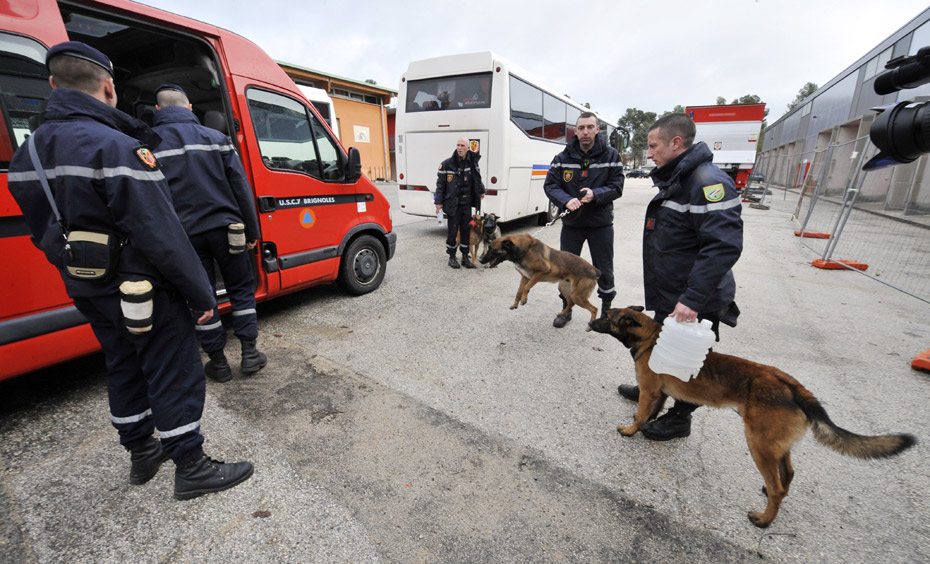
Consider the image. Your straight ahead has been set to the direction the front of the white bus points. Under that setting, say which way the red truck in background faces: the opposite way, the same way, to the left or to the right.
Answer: the same way

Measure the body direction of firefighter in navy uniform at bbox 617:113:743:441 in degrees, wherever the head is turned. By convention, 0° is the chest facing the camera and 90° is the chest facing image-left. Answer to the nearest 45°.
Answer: approximately 90°

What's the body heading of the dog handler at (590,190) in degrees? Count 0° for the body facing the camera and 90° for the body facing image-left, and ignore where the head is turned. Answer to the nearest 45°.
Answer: approximately 0°

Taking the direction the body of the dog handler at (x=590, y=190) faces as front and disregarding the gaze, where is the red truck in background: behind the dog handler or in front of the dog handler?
behind

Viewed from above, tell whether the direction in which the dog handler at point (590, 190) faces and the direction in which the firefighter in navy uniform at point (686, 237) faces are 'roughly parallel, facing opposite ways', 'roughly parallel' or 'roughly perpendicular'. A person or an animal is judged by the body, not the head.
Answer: roughly perpendicular

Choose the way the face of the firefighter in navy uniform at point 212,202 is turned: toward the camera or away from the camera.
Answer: away from the camera

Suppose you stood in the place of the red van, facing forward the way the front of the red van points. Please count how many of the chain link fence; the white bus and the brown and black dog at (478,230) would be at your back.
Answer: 0

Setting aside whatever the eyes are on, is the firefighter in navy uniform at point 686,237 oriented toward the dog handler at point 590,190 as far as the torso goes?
no

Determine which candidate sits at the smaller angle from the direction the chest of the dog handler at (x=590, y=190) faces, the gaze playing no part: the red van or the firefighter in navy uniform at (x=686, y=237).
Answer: the firefighter in navy uniform

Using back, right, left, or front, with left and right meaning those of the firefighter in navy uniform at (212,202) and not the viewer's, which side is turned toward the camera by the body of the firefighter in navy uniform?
back

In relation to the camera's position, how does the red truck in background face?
facing away from the viewer

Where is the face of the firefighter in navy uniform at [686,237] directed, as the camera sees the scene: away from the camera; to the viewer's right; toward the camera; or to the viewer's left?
to the viewer's left

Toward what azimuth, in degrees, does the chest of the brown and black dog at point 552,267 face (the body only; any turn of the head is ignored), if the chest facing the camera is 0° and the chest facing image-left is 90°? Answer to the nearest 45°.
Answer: approximately 90°

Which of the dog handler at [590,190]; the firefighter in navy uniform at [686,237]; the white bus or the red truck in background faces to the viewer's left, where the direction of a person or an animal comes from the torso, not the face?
the firefighter in navy uniform

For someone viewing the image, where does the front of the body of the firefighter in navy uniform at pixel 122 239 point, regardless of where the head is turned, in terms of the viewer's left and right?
facing away from the viewer and to the right of the viewer
